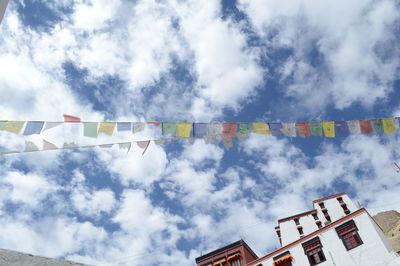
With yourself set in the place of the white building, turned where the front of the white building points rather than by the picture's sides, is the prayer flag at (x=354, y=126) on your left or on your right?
on your left

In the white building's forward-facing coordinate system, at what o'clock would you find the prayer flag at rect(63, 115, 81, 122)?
The prayer flag is roughly at 11 o'clock from the white building.

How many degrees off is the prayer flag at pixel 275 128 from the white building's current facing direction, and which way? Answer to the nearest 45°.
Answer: approximately 45° to its left

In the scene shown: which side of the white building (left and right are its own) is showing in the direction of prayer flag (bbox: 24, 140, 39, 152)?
front

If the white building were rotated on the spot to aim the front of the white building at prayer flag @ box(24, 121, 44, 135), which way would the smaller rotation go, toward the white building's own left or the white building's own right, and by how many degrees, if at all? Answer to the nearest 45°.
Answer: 0° — it already faces it

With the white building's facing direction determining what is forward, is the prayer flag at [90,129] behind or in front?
in front

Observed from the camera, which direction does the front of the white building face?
facing the viewer and to the left of the viewer

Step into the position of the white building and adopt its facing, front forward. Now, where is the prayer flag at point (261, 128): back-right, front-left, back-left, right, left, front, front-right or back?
front-left

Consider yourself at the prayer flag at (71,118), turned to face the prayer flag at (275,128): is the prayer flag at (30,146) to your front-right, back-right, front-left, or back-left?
back-left

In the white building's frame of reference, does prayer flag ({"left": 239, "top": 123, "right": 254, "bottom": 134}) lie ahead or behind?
ahead

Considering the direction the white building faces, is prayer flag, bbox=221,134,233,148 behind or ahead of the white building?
ahead

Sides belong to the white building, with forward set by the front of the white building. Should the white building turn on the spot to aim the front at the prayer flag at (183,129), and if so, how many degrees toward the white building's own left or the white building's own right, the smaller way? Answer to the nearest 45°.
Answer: approximately 45° to the white building's own left
